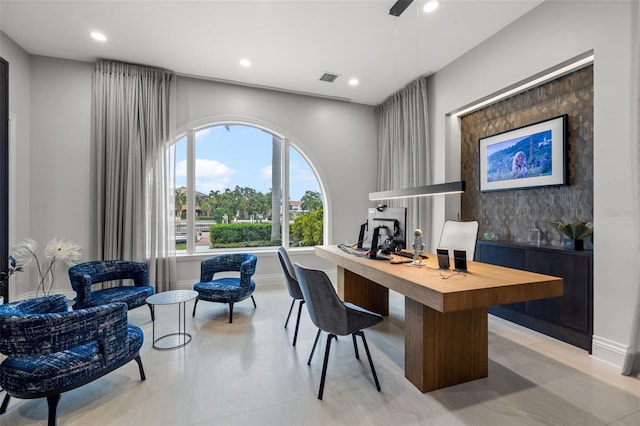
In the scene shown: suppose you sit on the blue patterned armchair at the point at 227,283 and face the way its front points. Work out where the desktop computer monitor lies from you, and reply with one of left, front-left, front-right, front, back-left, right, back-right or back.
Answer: left

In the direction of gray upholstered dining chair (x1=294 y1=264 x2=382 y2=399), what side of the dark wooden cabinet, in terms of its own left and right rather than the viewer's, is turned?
front

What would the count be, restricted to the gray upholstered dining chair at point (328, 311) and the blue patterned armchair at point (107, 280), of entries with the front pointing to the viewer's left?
0

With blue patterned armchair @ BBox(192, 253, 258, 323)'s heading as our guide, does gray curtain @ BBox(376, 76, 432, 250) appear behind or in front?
behind

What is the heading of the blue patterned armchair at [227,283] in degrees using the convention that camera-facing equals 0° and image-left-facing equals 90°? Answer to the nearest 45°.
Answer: approximately 45°

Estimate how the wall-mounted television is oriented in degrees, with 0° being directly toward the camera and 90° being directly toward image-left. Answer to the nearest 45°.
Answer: approximately 45°

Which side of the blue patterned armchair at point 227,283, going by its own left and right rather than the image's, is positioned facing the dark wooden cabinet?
left

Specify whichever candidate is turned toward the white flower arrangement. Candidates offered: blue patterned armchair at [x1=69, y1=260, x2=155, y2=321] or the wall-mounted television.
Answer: the wall-mounted television

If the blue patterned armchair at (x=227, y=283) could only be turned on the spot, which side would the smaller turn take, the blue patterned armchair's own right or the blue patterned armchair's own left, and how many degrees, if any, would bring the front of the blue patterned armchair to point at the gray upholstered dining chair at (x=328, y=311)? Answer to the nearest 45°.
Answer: approximately 45° to the blue patterned armchair's own left

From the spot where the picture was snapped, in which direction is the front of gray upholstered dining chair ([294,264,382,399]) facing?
facing away from the viewer and to the right of the viewer

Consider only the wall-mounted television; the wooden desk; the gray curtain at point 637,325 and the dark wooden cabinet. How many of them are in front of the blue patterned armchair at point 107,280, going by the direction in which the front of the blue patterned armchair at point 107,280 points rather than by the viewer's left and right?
4

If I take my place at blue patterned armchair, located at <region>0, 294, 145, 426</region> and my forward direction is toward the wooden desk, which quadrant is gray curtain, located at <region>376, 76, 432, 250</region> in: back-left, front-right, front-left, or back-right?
front-left

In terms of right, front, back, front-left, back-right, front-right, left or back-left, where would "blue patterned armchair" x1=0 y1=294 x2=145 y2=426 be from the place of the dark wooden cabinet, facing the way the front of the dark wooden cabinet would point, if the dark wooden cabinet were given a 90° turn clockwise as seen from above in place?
left

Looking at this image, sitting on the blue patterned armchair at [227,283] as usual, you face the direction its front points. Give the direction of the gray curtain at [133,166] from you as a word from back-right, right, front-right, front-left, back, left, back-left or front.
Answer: right

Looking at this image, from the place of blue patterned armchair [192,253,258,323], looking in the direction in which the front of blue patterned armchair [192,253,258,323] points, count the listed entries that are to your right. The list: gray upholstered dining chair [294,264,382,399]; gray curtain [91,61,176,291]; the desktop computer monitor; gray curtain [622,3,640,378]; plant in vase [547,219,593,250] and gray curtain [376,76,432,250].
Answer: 1

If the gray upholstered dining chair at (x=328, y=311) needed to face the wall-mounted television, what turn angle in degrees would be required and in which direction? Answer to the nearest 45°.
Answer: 0° — it already faces it

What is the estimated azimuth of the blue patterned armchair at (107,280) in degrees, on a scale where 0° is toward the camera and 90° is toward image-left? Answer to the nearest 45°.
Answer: approximately 315°

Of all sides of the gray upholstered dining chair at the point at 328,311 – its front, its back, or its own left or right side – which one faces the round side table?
left

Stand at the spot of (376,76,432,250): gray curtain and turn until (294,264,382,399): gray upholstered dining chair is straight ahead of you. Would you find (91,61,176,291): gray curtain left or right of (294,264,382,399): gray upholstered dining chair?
right

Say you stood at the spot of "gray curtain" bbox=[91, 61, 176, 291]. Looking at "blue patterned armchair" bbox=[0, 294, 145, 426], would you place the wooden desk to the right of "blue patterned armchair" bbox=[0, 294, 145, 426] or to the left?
left
